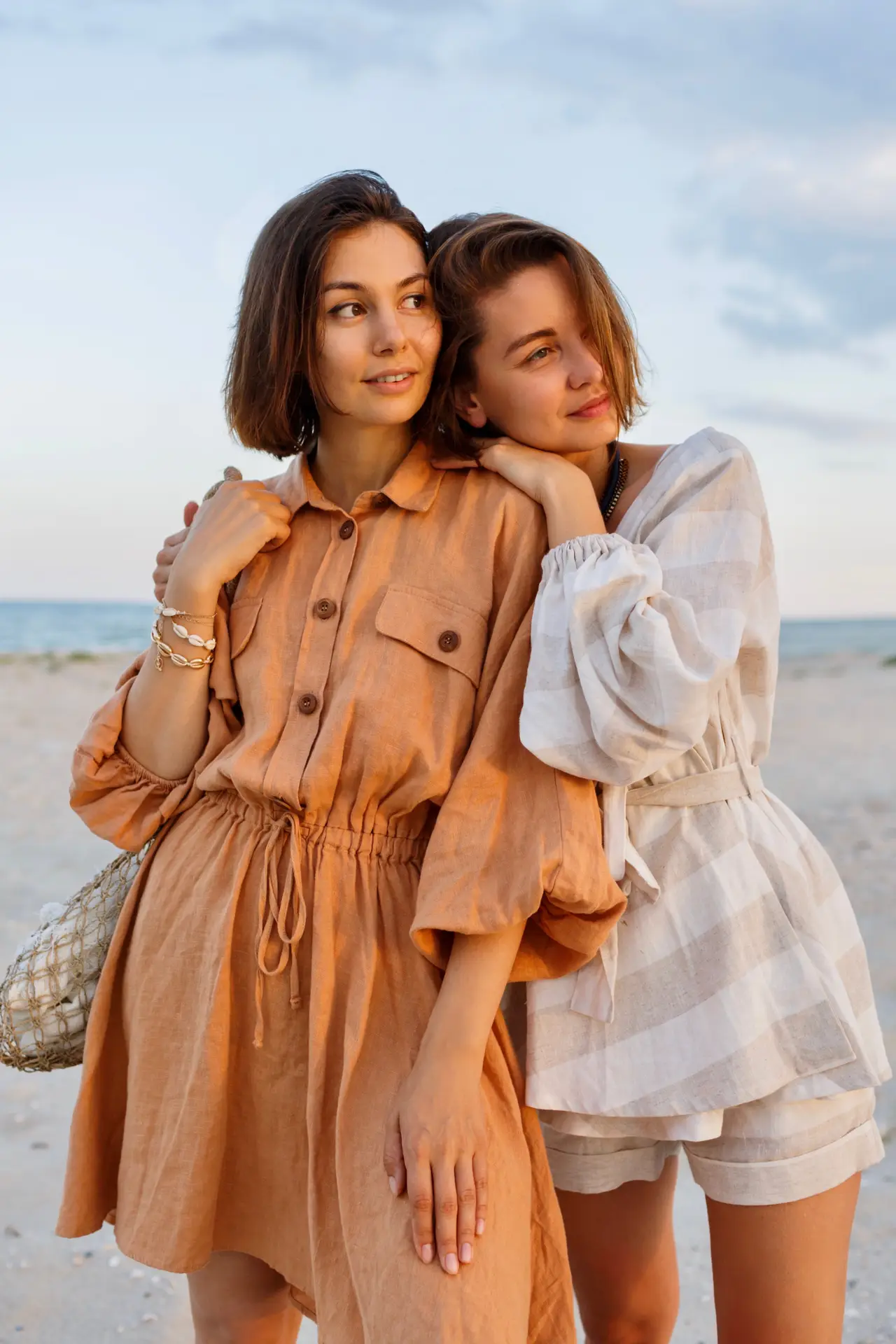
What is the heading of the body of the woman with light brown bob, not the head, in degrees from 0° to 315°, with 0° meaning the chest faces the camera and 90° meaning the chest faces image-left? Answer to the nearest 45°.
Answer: approximately 45°

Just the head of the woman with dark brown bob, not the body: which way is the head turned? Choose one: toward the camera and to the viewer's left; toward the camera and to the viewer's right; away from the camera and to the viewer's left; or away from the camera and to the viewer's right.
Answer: toward the camera and to the viewer's right

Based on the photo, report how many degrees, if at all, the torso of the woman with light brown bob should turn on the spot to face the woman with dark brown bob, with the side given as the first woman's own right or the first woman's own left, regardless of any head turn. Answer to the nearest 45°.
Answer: approximately 45° to the first woman's own right
